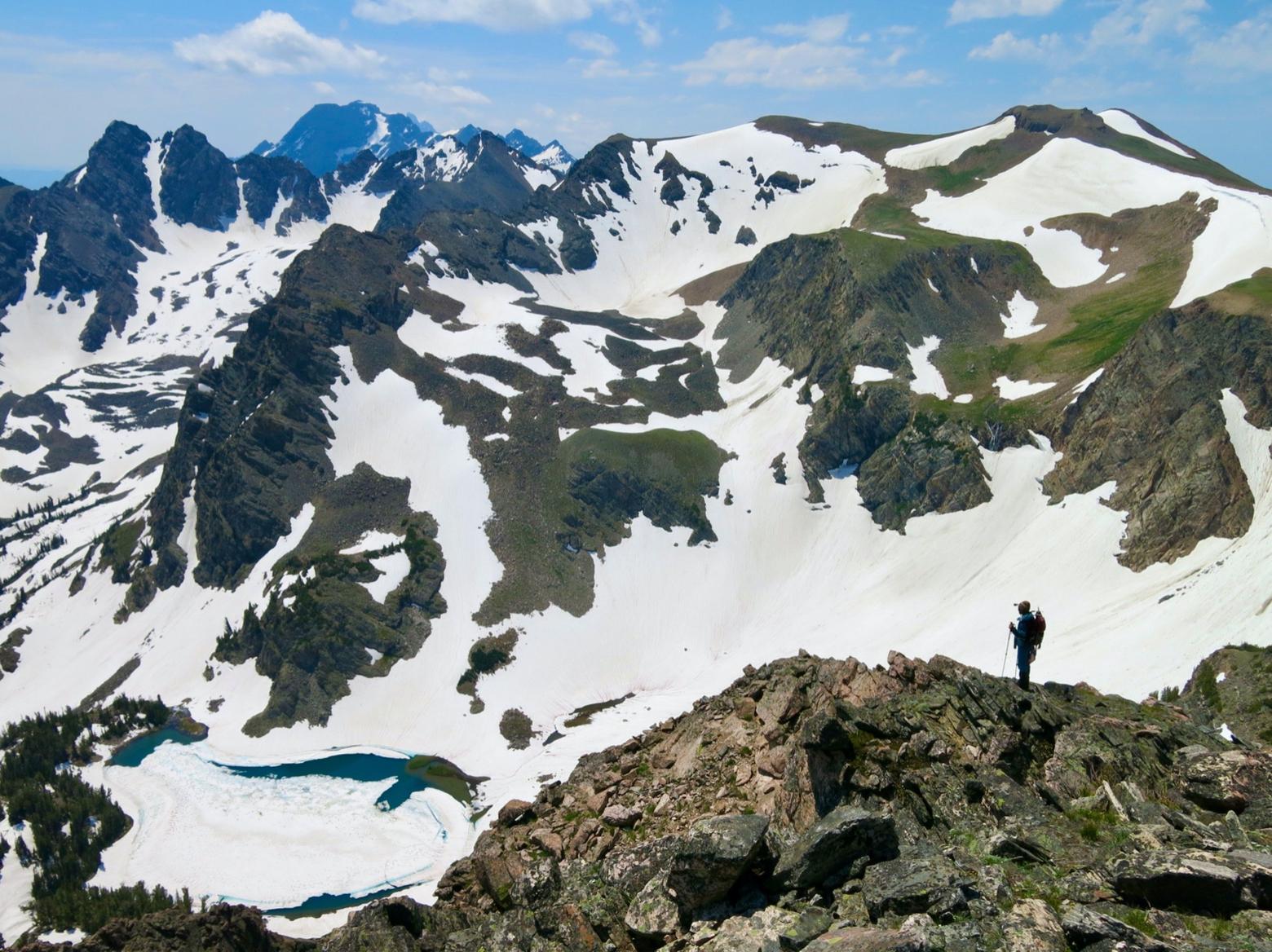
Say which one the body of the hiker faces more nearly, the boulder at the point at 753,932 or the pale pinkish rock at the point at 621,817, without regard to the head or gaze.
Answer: the pale pinkish rock

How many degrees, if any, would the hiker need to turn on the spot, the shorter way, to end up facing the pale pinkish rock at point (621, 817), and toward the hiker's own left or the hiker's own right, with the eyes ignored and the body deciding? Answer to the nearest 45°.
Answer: approximately 45° to the hiker's own left

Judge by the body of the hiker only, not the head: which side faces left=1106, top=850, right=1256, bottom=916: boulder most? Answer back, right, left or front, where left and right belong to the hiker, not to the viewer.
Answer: left

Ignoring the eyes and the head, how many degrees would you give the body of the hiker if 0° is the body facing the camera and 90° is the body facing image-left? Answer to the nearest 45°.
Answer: approximately 90°

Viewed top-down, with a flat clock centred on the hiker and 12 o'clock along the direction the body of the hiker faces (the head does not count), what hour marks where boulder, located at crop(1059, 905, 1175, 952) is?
The boulder is roughly at 9 o'clock from the hiker.

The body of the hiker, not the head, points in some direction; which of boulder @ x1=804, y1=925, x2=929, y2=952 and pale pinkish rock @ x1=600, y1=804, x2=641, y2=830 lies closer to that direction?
the pale pinkish rock

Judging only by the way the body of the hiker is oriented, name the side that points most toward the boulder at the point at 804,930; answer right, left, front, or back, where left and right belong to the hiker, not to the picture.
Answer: left

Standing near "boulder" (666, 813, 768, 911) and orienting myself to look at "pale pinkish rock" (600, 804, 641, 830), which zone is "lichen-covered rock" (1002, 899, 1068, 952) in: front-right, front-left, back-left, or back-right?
back-right

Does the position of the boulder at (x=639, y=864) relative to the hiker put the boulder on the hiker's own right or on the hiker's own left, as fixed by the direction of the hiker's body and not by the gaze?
on the hiker's own left
